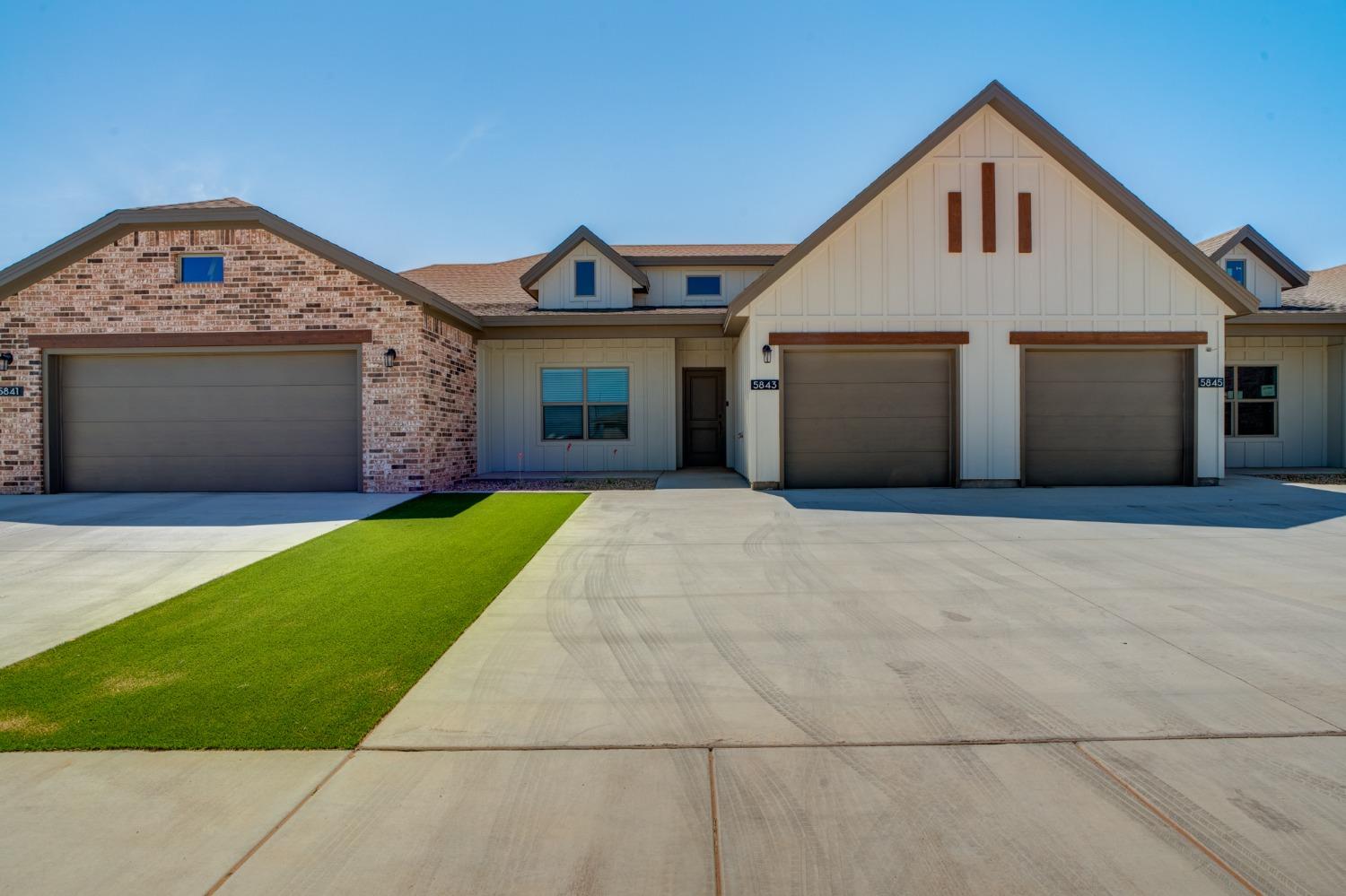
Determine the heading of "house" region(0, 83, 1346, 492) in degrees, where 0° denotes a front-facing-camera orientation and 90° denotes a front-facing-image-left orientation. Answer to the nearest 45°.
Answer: approximately 0°
